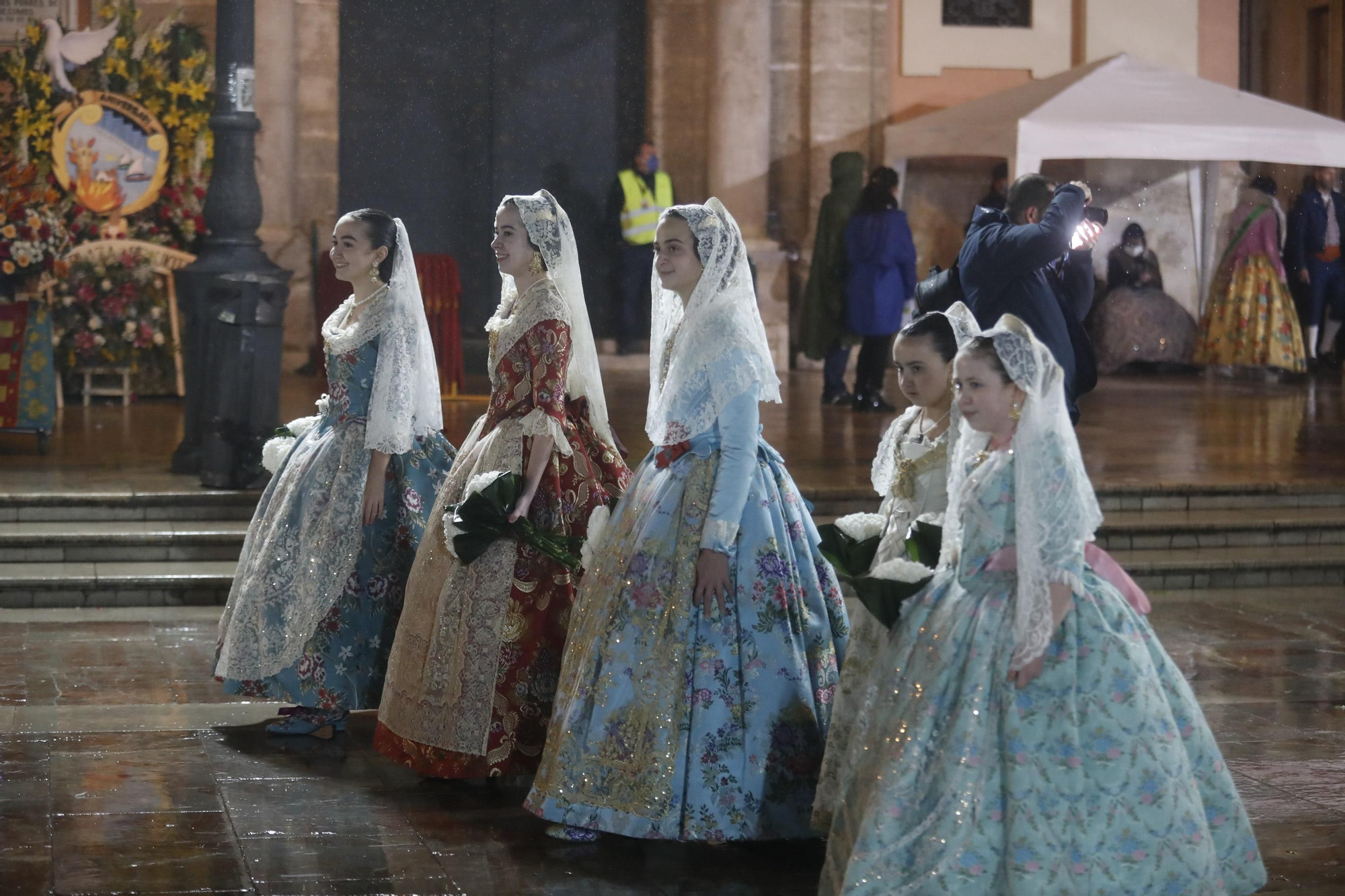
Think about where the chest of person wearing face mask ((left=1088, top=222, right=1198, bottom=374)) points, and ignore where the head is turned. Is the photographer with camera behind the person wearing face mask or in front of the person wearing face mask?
in front

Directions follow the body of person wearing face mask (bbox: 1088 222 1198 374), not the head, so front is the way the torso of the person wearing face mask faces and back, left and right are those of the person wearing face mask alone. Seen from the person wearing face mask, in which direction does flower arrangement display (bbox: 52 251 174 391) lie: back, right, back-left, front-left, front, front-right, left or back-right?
front-right

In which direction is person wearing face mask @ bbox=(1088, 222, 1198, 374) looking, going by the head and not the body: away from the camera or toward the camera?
toward the camera

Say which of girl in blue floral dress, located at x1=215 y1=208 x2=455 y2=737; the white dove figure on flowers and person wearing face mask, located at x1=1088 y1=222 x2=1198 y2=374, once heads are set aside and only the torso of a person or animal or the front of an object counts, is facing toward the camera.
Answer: the person wearing face mask

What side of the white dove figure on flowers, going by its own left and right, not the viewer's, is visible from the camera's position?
left

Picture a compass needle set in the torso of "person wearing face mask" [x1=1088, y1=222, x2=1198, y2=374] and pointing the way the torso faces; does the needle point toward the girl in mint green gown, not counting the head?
yes

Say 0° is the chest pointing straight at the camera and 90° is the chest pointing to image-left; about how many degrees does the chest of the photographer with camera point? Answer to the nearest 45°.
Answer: approximately 270°

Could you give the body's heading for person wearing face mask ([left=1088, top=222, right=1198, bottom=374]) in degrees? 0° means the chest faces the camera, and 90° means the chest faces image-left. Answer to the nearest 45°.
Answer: approximately 0°

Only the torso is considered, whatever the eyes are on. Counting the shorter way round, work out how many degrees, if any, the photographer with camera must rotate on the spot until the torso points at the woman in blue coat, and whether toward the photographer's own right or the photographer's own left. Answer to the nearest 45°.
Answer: approximately 90° to the photographer's own left
